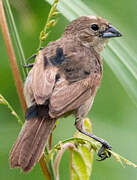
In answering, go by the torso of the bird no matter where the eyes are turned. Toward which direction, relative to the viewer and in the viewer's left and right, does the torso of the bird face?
facing away from the viewer and to the right of the viewer

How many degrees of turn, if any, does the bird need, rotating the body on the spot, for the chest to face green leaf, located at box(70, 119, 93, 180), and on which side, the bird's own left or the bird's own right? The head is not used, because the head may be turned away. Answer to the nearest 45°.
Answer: approximately 45° to the bird's own right
